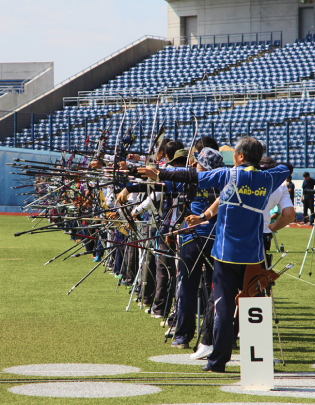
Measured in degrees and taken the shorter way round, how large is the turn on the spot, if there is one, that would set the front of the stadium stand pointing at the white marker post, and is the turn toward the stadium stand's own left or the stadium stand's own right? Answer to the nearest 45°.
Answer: approximately 45° to the stadium stand's own left

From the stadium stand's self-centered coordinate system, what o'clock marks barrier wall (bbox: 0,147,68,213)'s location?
The barrier wall is roughly at 1 o'clock from the stadium stand.

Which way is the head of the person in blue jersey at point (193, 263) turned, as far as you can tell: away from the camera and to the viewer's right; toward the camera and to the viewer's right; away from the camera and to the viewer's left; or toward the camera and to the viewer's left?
away from the camera and to the viewer's left

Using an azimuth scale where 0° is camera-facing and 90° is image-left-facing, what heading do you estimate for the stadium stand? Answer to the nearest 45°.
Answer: approximately 45°

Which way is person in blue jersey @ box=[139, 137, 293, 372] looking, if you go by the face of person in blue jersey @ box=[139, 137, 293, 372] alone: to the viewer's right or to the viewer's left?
to the viewer's left
